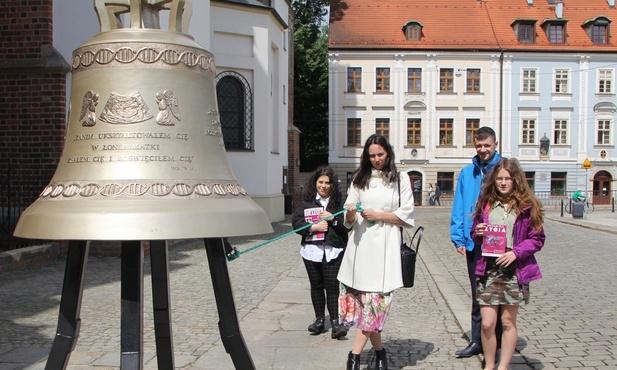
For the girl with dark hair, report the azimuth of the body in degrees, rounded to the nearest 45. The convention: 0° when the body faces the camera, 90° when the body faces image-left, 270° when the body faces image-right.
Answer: approximately 0°

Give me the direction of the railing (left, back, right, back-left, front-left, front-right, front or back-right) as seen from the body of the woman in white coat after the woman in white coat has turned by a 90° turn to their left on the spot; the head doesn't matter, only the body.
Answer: back-left

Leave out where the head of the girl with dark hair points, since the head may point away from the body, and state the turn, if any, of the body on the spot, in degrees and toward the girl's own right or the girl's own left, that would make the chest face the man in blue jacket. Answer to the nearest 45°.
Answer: approximately 45° to the girl's own left

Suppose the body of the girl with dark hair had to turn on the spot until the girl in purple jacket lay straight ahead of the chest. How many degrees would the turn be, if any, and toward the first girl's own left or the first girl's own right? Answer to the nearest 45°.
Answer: approximately 45° to the first girl's own left

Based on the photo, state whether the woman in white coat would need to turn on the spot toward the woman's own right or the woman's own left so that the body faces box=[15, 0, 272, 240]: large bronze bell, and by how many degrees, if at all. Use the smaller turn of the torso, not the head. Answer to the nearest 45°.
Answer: approximately 45° to the woman's own right

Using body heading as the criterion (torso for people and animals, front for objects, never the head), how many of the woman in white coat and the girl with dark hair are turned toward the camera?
2

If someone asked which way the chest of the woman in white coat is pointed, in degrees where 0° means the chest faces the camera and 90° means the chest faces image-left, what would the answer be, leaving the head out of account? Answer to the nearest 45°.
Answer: approximately 0°

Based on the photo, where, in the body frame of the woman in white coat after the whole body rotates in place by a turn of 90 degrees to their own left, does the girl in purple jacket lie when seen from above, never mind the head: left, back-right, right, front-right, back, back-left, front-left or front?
front

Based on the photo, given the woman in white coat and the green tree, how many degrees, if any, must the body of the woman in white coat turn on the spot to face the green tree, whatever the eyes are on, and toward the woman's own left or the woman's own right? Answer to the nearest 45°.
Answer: approximately 180°

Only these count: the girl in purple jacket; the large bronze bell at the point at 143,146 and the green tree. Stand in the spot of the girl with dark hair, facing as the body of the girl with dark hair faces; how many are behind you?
1

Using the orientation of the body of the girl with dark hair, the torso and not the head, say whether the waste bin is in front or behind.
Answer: behind
